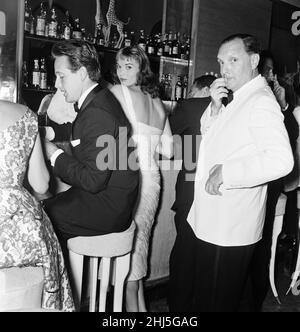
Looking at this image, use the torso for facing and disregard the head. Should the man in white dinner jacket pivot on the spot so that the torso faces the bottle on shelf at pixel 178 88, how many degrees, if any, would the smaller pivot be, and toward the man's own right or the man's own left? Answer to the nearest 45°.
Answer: approximately 90° to the man's own right

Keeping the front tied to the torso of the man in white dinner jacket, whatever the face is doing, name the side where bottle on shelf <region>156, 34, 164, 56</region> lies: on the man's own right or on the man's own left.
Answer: on the man's own right

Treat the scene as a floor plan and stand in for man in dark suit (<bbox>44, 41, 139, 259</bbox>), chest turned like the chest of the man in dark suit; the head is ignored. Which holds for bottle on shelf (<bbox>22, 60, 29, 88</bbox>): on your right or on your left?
on your right

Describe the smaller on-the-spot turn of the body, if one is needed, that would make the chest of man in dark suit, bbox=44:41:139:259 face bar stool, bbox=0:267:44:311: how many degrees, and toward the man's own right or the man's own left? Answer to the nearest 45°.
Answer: approximately 45° to the man's own left

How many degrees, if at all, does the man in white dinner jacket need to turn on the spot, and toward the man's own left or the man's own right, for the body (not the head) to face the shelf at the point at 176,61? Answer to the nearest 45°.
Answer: approximately 90° to the man's own right

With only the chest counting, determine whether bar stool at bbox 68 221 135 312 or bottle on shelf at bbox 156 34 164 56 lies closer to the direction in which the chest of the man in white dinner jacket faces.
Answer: the bar stool

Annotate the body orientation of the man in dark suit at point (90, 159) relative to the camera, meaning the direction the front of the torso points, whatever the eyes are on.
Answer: to the viewer's left
